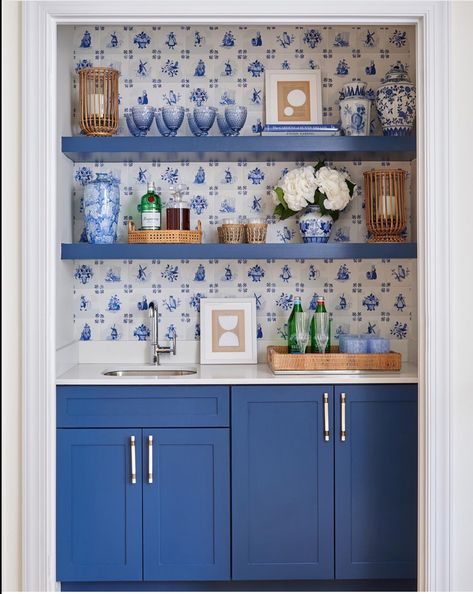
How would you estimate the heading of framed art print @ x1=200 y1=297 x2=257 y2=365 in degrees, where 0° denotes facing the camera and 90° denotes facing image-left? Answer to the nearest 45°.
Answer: approximately 0°

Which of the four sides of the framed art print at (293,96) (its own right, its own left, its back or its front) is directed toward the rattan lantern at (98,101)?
right
